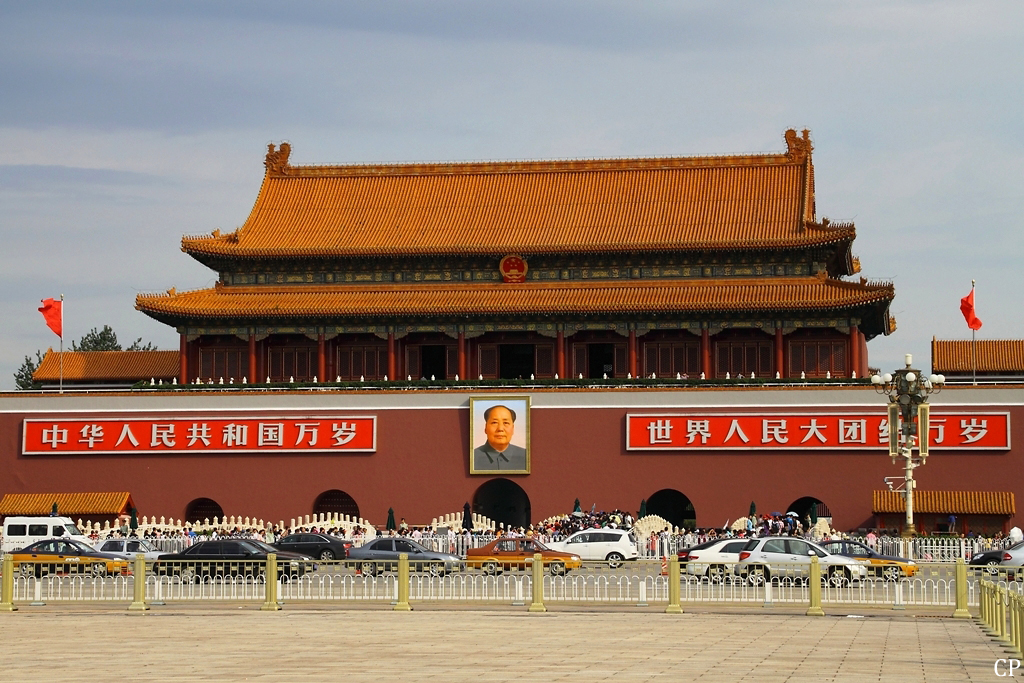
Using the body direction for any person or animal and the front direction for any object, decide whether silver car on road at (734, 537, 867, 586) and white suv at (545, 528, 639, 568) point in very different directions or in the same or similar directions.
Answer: very different directions

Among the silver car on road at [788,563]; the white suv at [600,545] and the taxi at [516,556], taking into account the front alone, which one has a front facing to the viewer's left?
the white suv

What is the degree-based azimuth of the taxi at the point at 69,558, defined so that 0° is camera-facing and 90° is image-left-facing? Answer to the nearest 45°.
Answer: approximately 270°

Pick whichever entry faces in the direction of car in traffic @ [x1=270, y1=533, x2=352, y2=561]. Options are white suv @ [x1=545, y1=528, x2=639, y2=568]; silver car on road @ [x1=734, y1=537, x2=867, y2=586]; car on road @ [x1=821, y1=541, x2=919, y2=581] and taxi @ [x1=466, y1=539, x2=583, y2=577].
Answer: the white suv

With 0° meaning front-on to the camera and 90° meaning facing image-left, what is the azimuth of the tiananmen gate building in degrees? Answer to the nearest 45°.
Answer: approximately 0°

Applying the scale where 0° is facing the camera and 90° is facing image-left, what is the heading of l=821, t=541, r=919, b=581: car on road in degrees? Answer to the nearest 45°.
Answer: approximately 270°

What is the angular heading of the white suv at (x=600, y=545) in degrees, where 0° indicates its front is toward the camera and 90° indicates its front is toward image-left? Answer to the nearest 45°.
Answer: approximately 90°

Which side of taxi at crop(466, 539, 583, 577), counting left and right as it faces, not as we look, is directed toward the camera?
right

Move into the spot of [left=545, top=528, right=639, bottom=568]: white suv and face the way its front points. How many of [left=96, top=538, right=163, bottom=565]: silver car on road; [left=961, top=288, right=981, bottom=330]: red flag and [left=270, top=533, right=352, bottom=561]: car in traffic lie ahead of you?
2

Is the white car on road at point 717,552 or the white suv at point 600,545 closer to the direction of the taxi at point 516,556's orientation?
the white car on road

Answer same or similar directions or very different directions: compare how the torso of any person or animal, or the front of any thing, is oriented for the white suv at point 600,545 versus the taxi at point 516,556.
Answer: very different directions
